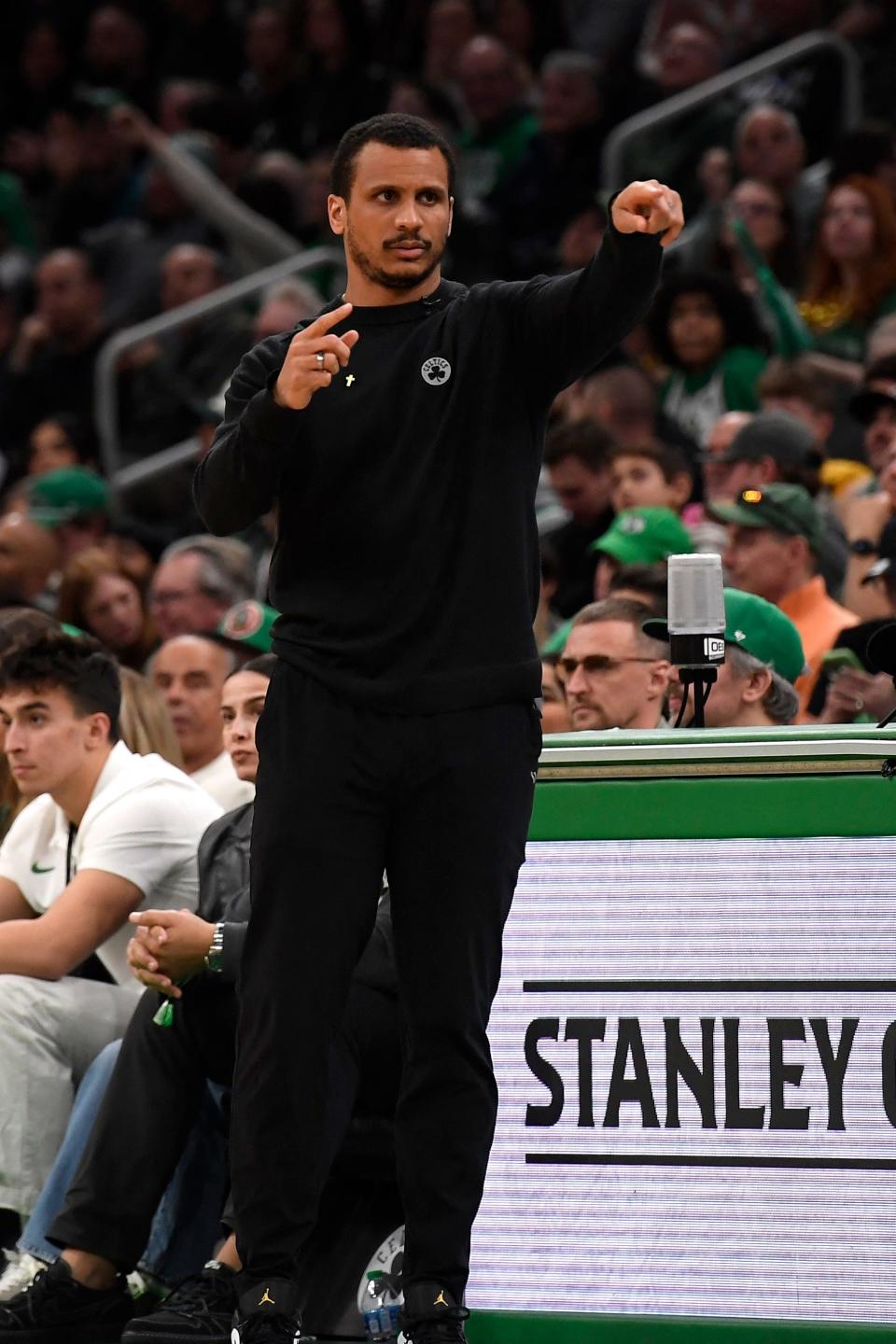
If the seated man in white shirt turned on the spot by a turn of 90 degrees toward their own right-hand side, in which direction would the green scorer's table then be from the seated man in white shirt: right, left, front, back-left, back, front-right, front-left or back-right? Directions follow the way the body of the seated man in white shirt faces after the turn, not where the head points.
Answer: back

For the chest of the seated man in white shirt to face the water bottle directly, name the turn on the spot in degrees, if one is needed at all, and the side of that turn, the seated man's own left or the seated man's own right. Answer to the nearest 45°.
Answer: approximately 90° to the seated man's own left

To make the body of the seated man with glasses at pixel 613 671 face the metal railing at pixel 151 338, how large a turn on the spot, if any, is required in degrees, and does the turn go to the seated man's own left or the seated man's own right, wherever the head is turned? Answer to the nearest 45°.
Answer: approximately 90° to the seated man's own right

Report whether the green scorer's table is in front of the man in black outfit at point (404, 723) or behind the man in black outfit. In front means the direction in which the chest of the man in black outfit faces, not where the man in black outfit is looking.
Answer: behind

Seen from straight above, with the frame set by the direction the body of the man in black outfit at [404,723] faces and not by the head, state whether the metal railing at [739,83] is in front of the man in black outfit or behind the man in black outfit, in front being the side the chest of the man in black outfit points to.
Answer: behind

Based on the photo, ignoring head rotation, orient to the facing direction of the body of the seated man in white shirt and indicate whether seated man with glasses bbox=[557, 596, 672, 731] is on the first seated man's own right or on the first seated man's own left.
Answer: on the first seated man's own left

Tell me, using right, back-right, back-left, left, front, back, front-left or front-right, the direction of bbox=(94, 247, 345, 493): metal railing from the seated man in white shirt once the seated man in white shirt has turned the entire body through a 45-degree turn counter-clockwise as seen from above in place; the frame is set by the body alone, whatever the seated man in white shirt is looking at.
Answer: back
